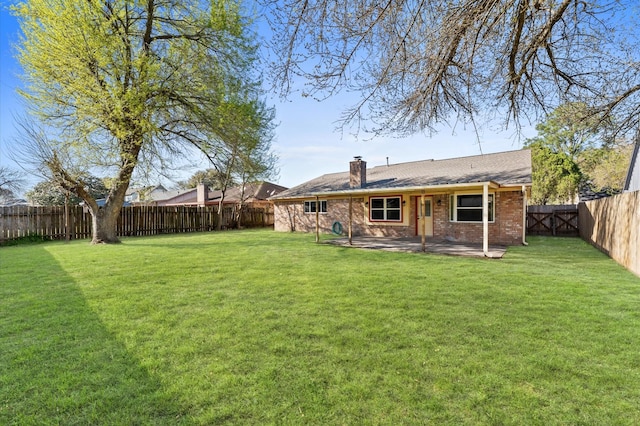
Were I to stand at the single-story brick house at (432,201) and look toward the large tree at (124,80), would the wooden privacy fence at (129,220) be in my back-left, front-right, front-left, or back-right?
front-right

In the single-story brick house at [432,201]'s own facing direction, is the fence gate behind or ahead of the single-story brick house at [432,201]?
behind
